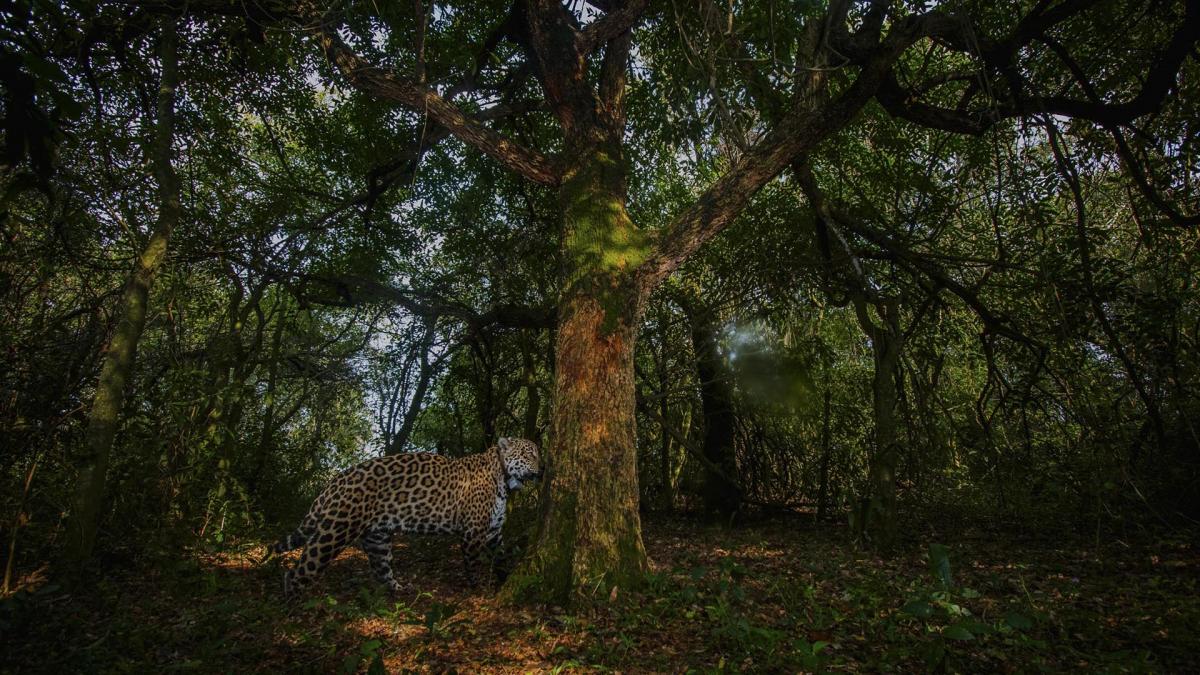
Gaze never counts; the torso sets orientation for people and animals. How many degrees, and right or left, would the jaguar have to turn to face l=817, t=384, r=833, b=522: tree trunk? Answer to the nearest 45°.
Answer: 0° — it already faces it

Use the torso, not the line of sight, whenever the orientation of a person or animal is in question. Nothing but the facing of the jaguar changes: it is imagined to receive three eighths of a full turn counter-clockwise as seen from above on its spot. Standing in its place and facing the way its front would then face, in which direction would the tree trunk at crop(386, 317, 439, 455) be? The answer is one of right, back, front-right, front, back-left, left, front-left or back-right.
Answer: front-right

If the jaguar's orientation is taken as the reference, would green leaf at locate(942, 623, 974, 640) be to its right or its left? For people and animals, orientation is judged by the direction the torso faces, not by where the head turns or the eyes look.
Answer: on its right

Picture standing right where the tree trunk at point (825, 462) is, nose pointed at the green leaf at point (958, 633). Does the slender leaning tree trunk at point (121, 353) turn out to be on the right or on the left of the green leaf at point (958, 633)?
right

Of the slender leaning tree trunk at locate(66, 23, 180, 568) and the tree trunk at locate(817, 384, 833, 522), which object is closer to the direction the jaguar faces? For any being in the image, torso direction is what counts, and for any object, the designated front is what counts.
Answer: the tree trunk at locate(817, 384, 833, 522)

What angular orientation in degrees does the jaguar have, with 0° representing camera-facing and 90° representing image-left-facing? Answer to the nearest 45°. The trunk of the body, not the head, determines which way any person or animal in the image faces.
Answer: approximately 270°

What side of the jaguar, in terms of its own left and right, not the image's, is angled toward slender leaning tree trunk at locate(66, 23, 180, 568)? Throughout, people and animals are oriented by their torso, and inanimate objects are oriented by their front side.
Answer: back

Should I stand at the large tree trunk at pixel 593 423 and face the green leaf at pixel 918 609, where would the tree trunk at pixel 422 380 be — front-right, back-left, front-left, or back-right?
back-left

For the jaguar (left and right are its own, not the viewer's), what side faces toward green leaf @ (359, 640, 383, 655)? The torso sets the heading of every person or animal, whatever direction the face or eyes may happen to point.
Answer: right

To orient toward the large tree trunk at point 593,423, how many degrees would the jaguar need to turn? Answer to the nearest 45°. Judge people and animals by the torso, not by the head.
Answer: approximately 45° to its right
